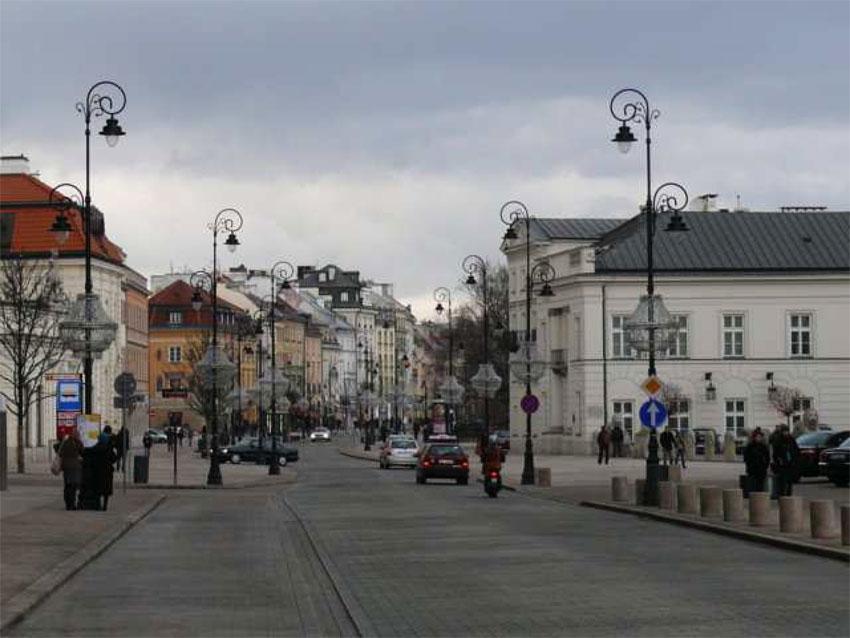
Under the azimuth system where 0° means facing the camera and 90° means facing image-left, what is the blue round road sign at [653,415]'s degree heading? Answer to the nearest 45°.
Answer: approximately 0°

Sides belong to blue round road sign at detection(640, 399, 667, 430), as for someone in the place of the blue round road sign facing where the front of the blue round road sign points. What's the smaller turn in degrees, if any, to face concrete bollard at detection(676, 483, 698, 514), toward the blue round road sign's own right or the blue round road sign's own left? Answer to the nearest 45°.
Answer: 0° — it already faces it

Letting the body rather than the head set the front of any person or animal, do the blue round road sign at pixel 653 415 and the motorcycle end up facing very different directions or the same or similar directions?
very different directions

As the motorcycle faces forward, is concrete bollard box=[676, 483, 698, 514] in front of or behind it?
behind

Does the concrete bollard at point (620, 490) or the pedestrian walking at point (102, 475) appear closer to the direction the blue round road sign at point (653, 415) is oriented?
the pedestrian walking

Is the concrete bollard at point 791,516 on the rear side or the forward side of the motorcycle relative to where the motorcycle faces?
on the rear side

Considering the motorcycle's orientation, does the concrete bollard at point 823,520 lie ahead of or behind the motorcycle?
behind

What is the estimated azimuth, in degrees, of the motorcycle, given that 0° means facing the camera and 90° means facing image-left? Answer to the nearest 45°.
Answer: approximately 180°
